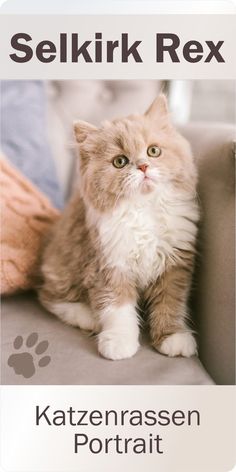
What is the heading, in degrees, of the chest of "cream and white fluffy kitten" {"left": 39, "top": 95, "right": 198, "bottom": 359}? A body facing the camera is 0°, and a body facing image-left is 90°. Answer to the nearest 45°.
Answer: approximately 315°
